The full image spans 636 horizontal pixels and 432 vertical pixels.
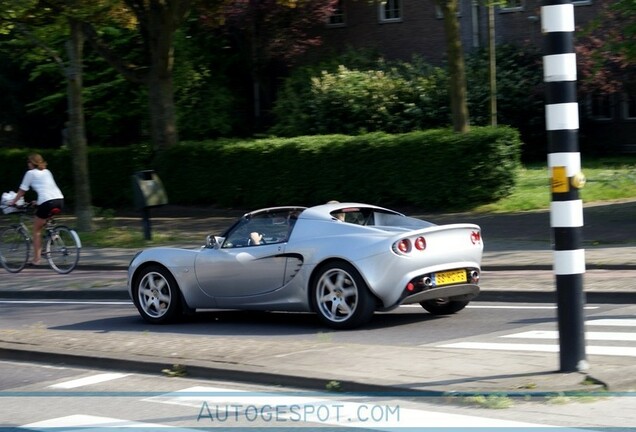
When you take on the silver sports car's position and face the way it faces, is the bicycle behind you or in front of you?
in front

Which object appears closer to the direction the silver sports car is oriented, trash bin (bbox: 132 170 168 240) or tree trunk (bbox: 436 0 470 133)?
the trash bin

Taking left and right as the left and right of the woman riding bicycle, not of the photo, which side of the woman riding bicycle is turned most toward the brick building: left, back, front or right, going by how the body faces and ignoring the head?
right

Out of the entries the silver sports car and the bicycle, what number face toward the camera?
0

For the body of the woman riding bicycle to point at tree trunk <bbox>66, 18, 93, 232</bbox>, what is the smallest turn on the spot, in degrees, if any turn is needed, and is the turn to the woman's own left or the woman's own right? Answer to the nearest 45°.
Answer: approximately 45° to the woman's own right

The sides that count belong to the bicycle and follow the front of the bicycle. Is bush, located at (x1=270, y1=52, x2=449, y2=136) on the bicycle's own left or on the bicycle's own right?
on the bicycle's own right

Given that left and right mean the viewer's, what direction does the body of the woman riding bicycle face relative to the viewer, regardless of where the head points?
facing away from the viewer and to the left of the viewer

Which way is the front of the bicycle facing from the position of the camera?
facing away from the viewer and to the left of the viewer

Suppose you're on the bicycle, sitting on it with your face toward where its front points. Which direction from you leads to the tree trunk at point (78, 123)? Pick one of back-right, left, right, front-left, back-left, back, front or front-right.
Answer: front-right

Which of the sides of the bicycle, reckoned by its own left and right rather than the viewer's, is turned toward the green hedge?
right
